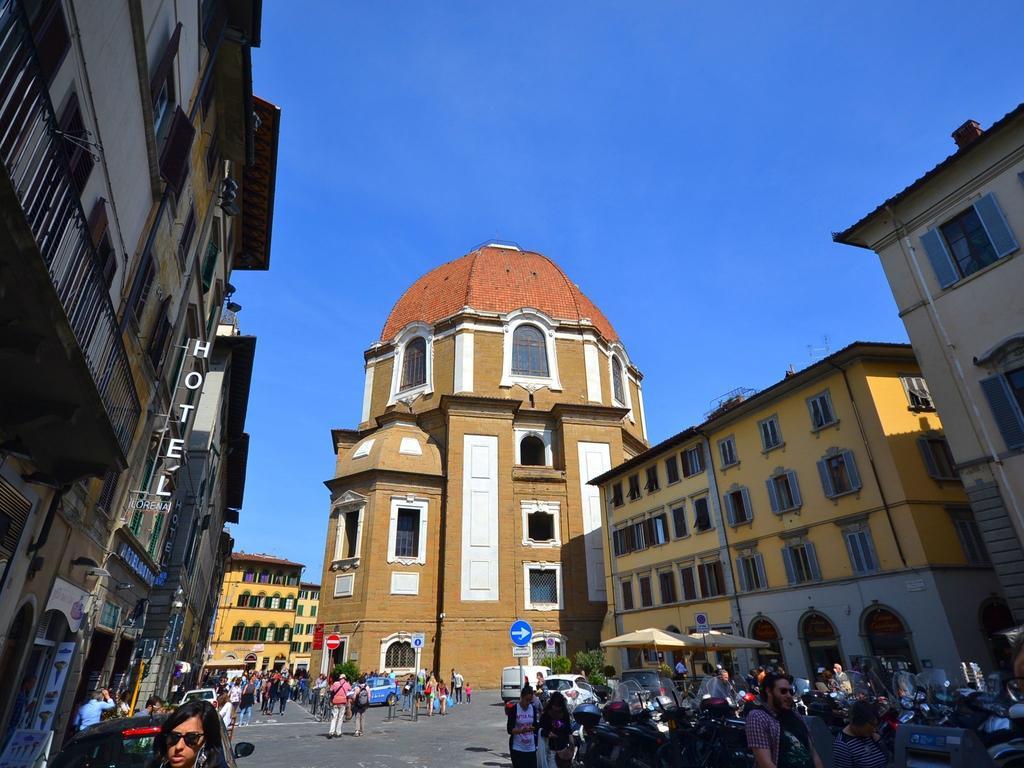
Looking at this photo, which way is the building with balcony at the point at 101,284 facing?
to the viewer's right

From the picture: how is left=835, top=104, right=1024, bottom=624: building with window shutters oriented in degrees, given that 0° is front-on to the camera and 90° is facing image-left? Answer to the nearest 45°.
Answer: approximately 45°

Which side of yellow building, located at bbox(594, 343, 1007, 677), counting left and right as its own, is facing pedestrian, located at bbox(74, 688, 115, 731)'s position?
front

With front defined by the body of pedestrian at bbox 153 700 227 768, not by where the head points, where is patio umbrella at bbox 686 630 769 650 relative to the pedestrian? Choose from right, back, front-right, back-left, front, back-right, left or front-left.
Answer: back

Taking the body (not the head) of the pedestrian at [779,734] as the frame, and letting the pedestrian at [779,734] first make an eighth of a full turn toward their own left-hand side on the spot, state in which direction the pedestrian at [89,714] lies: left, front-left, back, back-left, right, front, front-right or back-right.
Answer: back

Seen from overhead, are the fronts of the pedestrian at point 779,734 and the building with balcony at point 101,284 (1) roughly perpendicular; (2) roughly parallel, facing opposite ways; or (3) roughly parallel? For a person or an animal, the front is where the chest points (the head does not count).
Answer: roughly perpendicular

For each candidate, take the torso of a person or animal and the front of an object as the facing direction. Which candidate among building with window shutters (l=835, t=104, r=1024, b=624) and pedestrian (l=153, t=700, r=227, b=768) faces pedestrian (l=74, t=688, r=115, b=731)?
the building with window shutters

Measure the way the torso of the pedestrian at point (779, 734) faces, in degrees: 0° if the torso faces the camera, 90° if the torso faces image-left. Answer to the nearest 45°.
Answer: approximately 315°

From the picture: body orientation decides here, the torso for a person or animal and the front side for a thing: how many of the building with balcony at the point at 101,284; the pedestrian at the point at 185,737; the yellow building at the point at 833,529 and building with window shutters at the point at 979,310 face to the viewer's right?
1

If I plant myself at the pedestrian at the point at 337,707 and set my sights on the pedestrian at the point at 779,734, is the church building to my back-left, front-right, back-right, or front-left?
back-left

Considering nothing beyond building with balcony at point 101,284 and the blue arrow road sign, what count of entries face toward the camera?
1

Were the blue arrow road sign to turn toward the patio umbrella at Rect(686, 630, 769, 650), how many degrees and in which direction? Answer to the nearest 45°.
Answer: approximately 135° to its left

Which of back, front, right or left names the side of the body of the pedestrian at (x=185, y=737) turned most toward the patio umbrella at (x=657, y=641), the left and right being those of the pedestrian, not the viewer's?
back

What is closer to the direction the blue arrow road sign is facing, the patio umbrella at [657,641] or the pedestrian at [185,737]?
the pedestrian

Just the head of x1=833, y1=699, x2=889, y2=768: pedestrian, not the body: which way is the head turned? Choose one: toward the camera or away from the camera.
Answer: away from the camera

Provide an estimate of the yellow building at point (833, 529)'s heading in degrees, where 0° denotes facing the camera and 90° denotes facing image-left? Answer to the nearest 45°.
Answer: approximately 45°

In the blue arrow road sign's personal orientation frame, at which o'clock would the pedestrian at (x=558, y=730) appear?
The pedestrian is roughly at 12 o'clock from the blue arrow road sign.

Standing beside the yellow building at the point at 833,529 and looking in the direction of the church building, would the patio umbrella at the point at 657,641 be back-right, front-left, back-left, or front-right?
front-left

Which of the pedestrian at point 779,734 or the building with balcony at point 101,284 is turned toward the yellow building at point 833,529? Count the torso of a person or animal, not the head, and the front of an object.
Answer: the building with balcony

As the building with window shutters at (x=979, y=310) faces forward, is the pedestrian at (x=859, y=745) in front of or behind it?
in front
